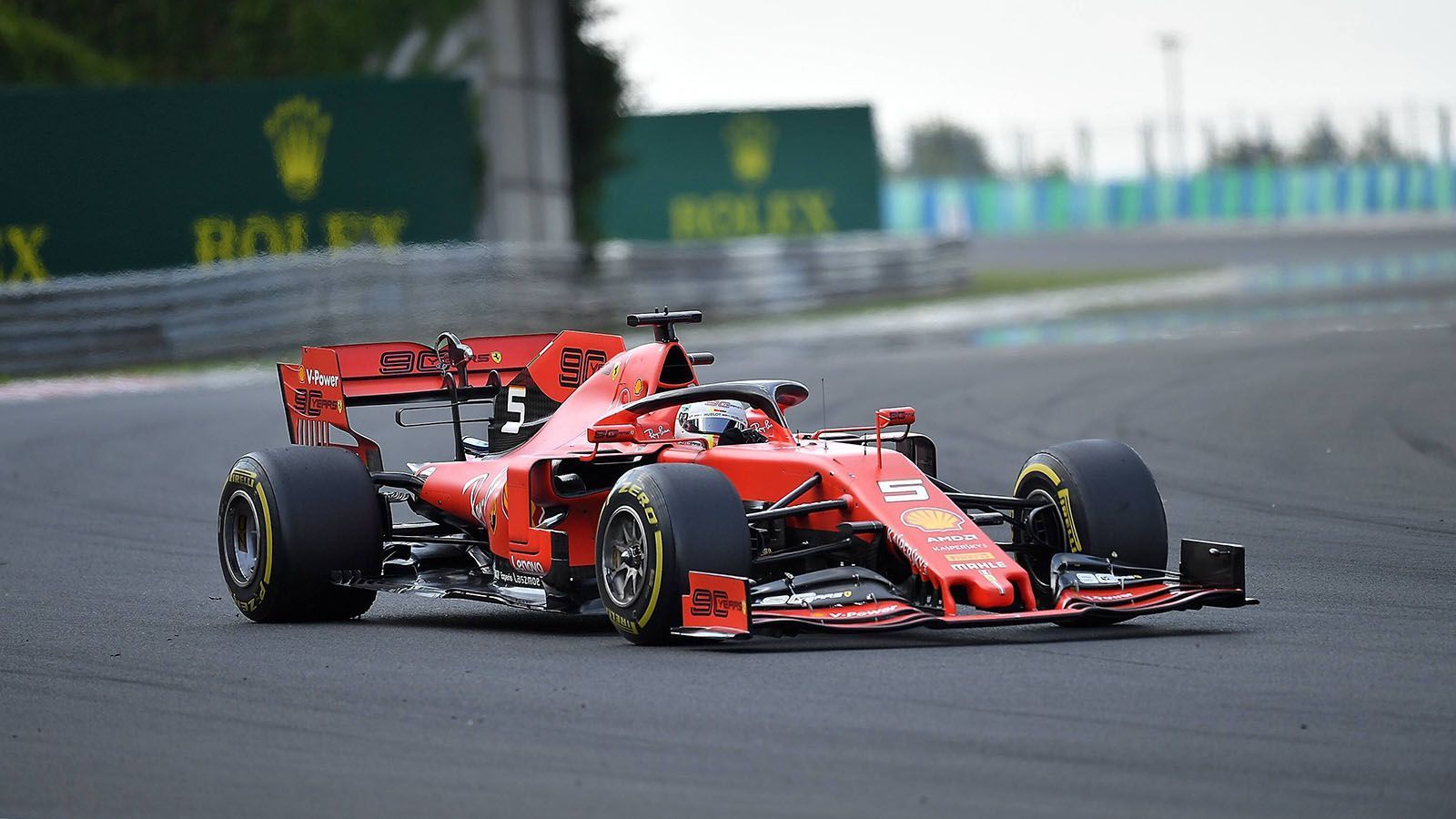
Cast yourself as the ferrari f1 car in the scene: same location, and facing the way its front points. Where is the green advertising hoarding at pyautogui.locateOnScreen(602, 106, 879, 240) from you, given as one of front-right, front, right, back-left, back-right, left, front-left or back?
back-left

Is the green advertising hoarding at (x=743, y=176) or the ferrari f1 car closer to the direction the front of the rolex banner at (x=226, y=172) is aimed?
the ferrari f1 car

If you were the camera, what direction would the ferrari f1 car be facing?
facing the viewer and to the right of the viewer

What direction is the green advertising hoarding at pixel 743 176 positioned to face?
toward the camera

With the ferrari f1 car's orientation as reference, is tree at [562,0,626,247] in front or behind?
behind

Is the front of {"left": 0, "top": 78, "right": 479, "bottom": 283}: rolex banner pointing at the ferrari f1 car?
yes

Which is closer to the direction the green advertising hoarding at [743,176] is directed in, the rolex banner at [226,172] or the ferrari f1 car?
the ferrari f1 car

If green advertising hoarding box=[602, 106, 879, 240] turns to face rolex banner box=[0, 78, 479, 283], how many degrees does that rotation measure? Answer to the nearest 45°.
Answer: approximately 45° to its right

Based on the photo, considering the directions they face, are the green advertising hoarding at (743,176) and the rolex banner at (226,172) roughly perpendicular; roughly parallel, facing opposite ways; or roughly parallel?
roughly parallel

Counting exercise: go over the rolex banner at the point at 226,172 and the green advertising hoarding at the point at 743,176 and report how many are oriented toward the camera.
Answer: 2

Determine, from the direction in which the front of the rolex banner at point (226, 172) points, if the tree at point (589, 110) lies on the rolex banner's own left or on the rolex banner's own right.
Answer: on the rolex banner's own left

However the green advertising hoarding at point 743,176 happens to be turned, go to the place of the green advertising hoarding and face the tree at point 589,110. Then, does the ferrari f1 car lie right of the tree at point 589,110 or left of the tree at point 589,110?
left
